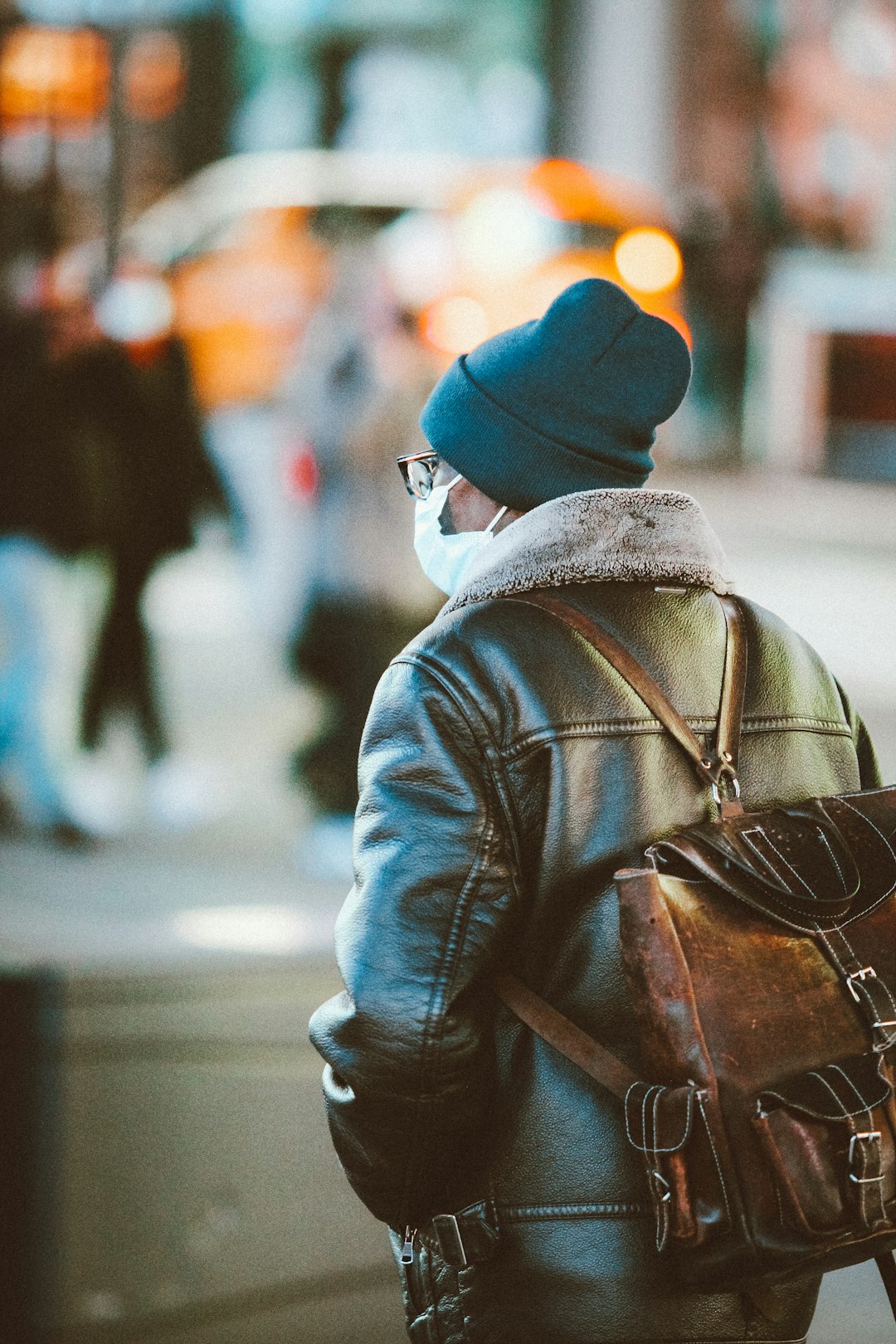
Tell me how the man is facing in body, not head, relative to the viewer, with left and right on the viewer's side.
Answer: facing away from the viewer and to the left of the viewer

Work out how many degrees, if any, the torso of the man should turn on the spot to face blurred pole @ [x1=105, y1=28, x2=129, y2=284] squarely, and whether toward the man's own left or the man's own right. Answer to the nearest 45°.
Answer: approximately 45° to the man's own right

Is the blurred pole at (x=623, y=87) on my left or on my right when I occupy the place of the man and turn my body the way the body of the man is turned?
on my right

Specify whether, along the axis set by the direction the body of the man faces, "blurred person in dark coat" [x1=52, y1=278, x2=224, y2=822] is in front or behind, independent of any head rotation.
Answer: in front

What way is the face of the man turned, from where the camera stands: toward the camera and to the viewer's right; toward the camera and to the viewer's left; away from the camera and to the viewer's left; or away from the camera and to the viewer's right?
away from the camera and to the viewer's left

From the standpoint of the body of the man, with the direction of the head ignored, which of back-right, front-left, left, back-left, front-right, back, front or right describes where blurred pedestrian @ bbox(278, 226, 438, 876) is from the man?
front-right

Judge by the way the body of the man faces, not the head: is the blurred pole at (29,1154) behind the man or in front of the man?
in front
